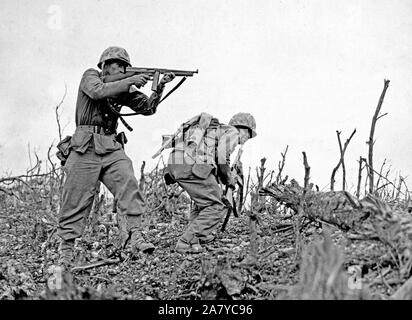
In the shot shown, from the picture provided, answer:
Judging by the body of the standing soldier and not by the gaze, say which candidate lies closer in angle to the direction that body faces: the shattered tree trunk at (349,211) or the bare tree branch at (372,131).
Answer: the shattered tree trunk

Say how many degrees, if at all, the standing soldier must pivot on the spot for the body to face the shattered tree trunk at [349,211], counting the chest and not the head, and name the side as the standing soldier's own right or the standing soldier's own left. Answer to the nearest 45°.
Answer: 0° — they already face it

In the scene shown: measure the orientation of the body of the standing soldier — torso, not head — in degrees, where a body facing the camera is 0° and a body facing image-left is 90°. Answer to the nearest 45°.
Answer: approximately 315°

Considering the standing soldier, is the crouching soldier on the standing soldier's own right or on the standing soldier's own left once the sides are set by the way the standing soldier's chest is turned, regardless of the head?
on the standing soldier's own left

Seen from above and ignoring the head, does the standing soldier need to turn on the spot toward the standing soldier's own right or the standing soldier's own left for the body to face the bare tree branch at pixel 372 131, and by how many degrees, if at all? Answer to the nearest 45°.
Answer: approximately 45° to the standing soldier's own left
